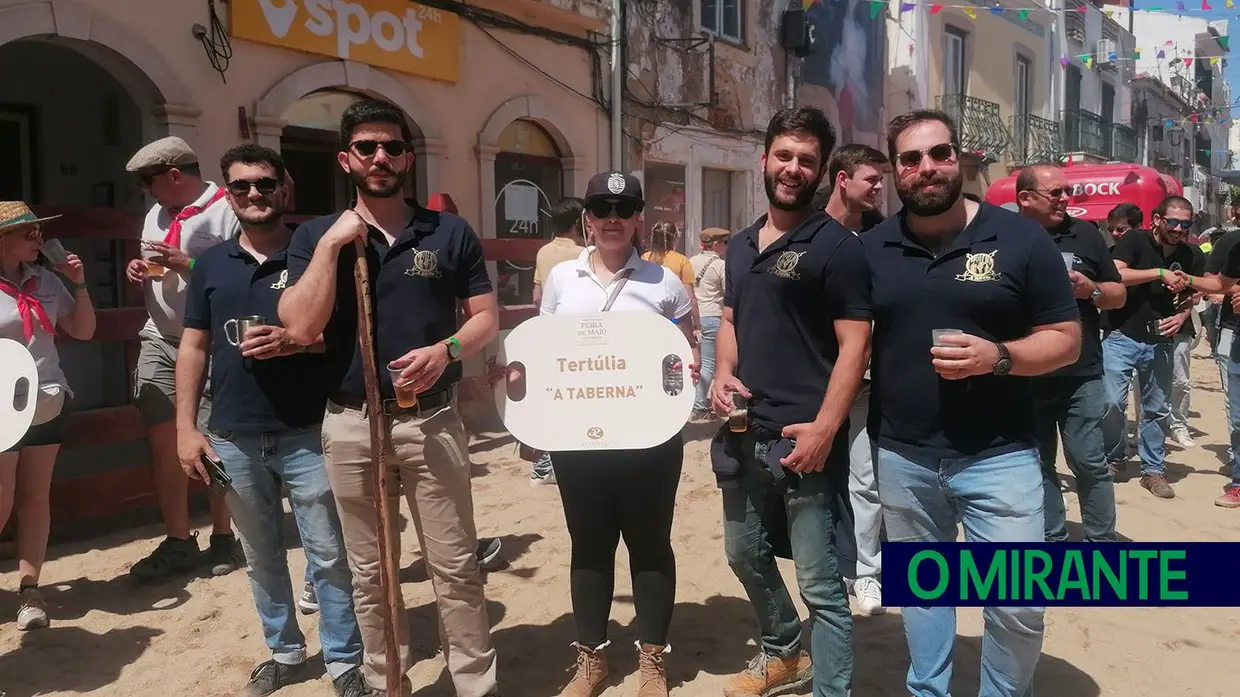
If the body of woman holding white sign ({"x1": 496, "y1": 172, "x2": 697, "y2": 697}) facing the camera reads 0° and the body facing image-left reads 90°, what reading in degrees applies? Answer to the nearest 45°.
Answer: approximately 0°

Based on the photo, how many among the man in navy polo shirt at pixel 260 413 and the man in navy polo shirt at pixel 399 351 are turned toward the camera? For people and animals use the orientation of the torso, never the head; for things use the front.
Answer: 2

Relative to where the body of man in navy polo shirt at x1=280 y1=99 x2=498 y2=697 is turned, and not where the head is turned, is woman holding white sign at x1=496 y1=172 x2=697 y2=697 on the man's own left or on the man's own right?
on the man's own left

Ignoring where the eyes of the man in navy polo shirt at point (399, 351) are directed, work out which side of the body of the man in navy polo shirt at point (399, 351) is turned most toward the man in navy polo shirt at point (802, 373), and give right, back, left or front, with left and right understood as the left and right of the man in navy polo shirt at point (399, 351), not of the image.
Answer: left

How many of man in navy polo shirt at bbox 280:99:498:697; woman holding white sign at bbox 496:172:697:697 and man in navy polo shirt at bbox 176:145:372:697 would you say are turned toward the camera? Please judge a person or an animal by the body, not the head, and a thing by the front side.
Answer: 3

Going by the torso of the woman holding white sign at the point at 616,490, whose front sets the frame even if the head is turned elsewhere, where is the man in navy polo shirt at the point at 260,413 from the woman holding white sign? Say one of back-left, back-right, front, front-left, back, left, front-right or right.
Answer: right

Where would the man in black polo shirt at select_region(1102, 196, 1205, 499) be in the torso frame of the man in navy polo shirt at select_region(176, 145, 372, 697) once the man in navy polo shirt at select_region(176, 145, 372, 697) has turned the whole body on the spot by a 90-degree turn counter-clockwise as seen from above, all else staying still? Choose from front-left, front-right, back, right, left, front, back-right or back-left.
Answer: front

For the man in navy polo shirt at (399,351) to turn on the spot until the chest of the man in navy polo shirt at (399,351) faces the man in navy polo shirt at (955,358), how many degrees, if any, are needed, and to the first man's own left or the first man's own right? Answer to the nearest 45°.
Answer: approximately 45° to the first man's own left

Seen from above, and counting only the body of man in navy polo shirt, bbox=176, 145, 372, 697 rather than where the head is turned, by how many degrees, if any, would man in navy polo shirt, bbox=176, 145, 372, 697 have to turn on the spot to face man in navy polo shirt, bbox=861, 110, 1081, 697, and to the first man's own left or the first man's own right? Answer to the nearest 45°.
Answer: approximately 45° to the first man's own left
